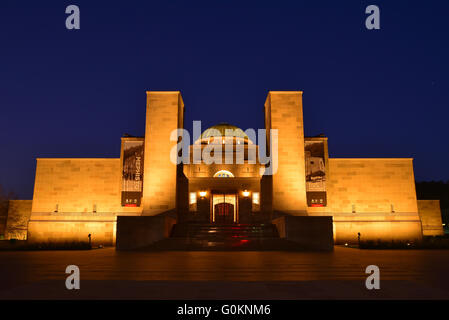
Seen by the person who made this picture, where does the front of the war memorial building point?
facing the viewer
